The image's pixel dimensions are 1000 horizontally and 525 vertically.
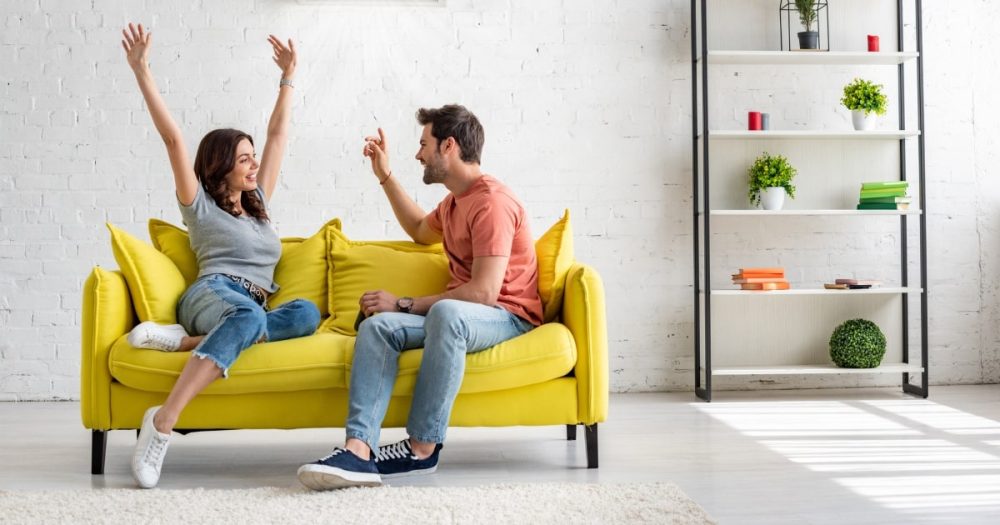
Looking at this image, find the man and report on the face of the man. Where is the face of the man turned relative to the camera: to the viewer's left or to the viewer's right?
to the viewer's left

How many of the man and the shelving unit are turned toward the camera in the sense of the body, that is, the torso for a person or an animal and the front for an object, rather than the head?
1

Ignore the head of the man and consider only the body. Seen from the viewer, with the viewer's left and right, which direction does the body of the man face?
facing to the left of the viewer

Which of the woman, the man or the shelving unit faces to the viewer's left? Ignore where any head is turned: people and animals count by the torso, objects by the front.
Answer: the man

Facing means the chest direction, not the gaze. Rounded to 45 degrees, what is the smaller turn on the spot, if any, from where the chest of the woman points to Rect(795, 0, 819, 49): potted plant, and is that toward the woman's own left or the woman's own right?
approximately 45° to the woman's own left

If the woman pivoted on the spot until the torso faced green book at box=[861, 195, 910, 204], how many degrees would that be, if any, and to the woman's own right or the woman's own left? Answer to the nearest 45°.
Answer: approximately 45° to the woman's own left

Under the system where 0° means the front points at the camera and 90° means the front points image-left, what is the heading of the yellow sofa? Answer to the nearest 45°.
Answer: approximately 0°

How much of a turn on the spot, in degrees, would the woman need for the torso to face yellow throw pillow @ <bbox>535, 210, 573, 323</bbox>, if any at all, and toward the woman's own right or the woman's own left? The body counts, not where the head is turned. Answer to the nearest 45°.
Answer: approximately 45° to the woman's own left

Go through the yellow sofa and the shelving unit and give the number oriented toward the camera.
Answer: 2
